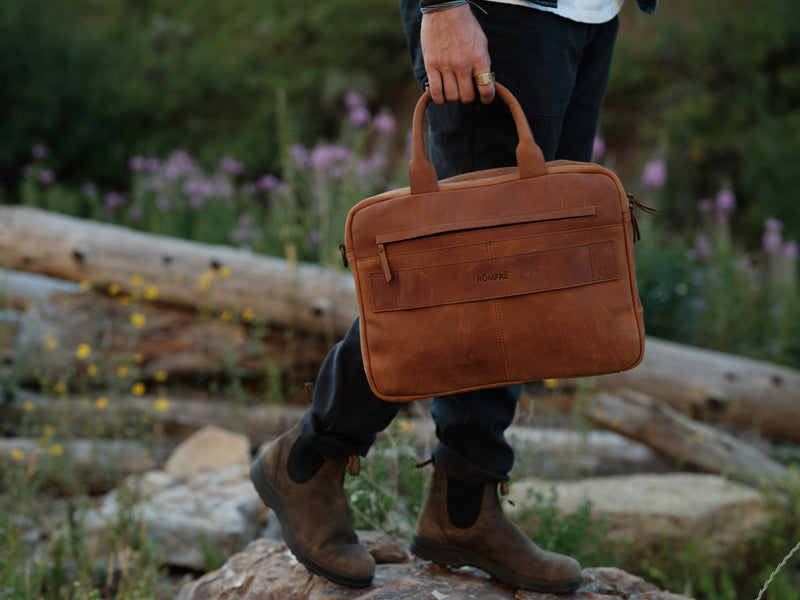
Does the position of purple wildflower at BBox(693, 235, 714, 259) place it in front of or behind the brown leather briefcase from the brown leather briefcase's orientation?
behind

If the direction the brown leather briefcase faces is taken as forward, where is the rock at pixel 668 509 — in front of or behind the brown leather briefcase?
behind

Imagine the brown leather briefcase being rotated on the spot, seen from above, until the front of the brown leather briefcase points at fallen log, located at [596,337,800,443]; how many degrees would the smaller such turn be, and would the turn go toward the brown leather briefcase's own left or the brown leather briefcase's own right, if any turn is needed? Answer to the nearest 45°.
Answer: approximately 180°

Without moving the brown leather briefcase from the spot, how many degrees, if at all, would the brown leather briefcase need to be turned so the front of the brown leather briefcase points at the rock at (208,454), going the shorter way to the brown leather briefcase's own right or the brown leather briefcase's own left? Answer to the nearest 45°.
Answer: approximately 135° to the brown leather briefcase's own right

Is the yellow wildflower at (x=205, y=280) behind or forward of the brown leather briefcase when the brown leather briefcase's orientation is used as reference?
behind

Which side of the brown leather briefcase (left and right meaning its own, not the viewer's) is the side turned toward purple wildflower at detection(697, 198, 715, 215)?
back

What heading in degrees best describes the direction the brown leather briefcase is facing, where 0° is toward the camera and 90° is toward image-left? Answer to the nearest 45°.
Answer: approximately 0°

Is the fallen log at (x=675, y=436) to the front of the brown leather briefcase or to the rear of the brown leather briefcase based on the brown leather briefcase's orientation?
to the rear

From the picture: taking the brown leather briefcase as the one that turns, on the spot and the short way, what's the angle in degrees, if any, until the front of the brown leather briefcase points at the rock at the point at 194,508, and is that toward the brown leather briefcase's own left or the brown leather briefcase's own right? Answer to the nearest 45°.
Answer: approximately 135° to the brown leather briefcase's own right

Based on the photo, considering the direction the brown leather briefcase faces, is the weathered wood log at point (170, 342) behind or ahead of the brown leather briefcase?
behind
